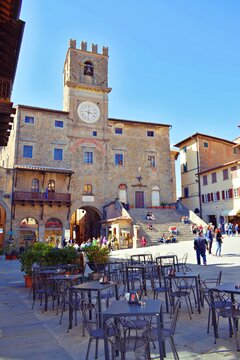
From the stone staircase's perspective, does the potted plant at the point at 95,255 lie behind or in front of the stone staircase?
in front

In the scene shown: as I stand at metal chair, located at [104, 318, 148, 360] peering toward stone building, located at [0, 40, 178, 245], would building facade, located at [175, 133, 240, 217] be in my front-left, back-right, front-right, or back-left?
front-right

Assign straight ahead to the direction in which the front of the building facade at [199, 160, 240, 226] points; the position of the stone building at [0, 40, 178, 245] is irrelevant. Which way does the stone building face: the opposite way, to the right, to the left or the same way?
to the left

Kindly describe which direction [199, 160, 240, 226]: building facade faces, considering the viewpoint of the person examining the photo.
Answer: facing the viewer and to the left of the viewer

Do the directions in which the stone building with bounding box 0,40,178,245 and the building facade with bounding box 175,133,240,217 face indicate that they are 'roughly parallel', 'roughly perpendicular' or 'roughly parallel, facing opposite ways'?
roughly perpendicular

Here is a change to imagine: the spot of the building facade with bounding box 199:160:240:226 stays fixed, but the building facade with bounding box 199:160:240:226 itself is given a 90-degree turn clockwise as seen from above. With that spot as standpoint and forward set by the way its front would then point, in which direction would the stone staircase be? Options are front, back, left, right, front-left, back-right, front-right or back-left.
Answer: left

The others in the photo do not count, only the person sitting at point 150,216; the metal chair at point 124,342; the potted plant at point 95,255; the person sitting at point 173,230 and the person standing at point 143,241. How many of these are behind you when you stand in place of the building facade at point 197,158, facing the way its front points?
0

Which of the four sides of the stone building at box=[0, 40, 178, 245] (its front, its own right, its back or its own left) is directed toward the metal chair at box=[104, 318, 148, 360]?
front

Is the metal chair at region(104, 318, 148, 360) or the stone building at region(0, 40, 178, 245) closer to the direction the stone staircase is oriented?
the metal chair

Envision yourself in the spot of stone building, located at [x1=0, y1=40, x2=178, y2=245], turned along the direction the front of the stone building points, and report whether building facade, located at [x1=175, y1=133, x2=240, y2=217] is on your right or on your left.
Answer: on your left

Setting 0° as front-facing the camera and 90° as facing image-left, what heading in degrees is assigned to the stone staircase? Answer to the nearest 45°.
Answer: approximately 0°

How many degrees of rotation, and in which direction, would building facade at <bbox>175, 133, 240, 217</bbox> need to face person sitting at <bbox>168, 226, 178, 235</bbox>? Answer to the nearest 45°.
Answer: approximately 45° to its left

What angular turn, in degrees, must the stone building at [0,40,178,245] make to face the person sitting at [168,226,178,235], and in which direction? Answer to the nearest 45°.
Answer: approximately 45° to its left

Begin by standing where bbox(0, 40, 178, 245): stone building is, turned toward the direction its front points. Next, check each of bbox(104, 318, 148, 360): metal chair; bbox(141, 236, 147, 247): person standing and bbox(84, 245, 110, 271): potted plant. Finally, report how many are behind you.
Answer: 0

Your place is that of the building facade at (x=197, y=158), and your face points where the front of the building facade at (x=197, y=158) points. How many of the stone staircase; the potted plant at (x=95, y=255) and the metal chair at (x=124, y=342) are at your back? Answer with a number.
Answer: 0

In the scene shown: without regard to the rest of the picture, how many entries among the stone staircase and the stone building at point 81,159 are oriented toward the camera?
2

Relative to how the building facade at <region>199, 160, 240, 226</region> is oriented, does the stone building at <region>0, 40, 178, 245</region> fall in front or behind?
in front

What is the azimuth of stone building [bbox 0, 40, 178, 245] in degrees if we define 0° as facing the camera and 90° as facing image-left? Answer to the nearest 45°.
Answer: approximately 0°
